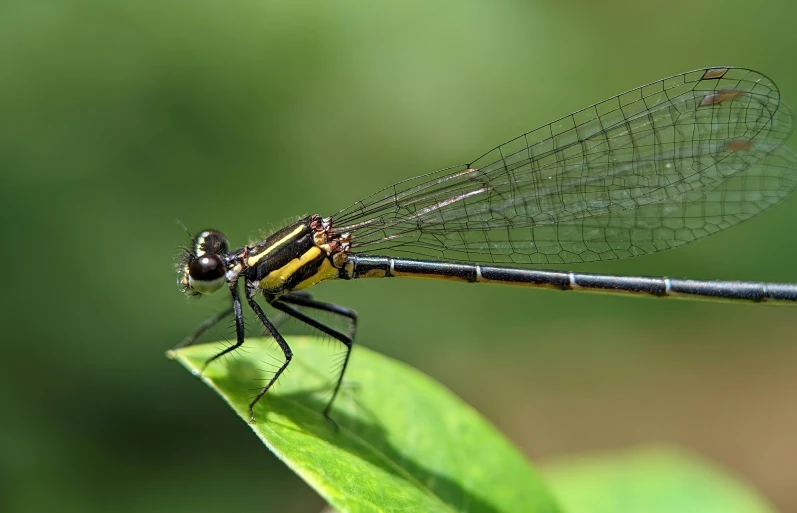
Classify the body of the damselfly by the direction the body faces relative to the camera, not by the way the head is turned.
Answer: to the viewer's left
